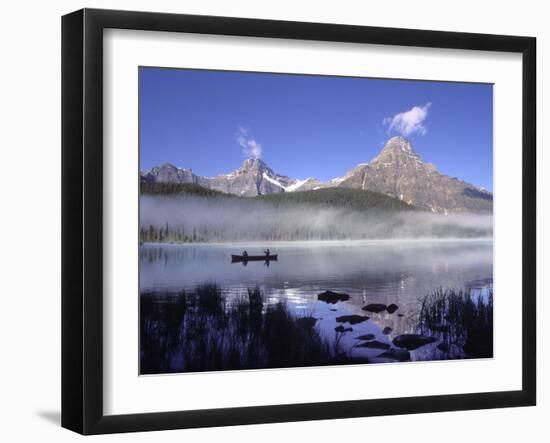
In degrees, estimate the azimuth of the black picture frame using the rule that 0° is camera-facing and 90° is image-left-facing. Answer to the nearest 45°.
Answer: approximately 315°
